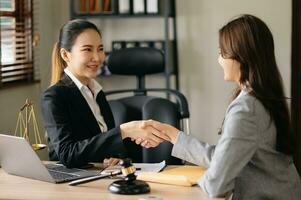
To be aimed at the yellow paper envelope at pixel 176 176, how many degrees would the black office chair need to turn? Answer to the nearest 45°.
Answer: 0° — it already faces it

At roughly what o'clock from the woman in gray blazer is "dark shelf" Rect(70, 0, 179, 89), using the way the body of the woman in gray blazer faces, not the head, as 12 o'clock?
The dark shelf is roughly at 1 o'clock from the woman in gray blazer.

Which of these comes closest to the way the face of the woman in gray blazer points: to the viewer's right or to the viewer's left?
to the viewer's left

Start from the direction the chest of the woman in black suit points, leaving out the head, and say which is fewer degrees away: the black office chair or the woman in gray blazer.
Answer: the woman in gray blazer

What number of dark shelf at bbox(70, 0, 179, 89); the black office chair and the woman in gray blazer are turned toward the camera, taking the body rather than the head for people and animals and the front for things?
2

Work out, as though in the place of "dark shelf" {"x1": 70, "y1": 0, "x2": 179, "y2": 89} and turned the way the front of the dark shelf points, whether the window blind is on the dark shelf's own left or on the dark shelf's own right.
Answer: on the dark shelf's own right

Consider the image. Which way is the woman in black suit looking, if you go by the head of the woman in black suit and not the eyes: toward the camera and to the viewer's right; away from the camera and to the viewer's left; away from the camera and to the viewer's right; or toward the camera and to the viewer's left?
toward the camera and to the viewer's right

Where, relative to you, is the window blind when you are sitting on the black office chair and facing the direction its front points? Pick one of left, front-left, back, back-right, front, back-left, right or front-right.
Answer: back-right

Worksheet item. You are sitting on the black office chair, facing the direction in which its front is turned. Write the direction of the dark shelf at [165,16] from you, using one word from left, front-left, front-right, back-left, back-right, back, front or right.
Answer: back

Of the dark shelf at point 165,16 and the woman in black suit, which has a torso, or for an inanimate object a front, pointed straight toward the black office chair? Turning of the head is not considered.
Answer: the dark shelf

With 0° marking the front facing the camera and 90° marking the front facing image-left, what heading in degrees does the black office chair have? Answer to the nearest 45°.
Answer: approximately 0°

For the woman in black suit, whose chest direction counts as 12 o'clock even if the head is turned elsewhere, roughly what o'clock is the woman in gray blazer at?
The woman in gray blazer is roughly at 12 o'clock from the woman in black suit.
